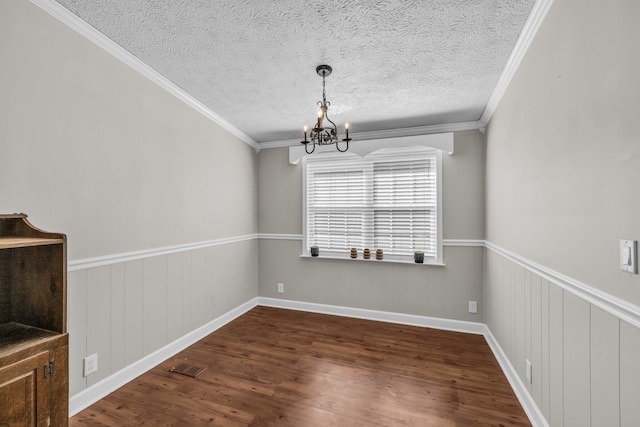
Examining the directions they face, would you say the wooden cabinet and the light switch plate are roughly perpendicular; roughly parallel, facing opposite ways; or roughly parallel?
roughly parallel, facing opposite ways

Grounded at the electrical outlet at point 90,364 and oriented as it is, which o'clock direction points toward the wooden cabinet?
The wooden cabinet is roughly at 2 o'clock from the electrical outlet.

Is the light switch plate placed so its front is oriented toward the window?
no

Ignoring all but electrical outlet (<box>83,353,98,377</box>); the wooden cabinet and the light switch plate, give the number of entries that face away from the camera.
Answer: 0

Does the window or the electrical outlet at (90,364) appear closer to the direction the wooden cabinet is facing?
the window

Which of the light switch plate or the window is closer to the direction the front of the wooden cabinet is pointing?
the light switch plate

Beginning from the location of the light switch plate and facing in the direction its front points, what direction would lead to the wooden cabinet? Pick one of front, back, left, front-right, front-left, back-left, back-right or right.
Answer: front

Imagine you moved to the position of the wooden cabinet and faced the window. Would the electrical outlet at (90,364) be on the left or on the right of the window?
left

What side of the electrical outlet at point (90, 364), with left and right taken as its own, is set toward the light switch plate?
front

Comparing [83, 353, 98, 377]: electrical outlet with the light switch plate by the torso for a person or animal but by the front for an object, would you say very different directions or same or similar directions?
very different directions

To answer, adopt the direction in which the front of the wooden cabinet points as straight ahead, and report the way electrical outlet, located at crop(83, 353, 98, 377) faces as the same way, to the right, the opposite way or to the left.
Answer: the same way

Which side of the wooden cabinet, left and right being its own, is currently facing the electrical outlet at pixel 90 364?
left

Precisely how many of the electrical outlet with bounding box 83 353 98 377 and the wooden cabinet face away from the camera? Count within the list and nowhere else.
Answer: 0

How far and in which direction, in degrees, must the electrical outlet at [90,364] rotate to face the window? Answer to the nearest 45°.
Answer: approximately 45° to its left

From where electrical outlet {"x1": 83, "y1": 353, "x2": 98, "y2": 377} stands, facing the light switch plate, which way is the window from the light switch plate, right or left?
left

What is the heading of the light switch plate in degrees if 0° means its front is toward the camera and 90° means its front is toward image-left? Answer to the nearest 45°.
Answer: approximately 45°

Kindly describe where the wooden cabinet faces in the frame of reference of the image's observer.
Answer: facing the viewer and to the right of the viewer

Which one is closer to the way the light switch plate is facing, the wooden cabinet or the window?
the wooden cabinet
